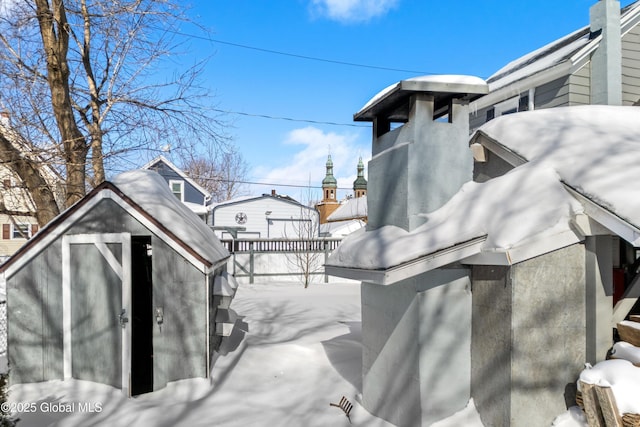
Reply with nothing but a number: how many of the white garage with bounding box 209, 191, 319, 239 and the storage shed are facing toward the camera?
2

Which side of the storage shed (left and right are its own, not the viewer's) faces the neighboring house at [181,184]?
back

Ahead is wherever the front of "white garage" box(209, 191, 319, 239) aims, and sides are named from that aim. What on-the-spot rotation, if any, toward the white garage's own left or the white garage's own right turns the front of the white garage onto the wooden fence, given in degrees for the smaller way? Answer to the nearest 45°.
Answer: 0° — it already faces it

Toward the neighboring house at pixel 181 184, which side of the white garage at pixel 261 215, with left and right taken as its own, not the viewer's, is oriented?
right

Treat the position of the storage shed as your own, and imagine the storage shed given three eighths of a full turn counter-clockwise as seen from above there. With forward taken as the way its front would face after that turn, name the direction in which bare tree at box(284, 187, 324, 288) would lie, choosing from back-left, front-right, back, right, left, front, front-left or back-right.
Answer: front

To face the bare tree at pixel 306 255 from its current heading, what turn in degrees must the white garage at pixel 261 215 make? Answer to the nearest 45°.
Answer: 0° — it already faces it

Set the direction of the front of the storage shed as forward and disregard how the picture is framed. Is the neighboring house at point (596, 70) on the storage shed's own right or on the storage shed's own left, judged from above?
on the storage shed's own left

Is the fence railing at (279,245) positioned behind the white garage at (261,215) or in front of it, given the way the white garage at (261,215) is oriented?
in front

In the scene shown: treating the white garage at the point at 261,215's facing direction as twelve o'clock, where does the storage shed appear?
The storage shed is roughly at 12 o'clock from the white garage.

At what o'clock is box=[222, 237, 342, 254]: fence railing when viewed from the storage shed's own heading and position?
The fence railing is roughly at 7 o'clock from the storage shed.

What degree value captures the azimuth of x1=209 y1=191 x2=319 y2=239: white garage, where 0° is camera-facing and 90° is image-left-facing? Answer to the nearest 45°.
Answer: approximately 0°

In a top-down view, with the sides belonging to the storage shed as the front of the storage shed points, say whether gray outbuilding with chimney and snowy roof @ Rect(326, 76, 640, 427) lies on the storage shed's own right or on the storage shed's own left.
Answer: on the storage shed's own left
